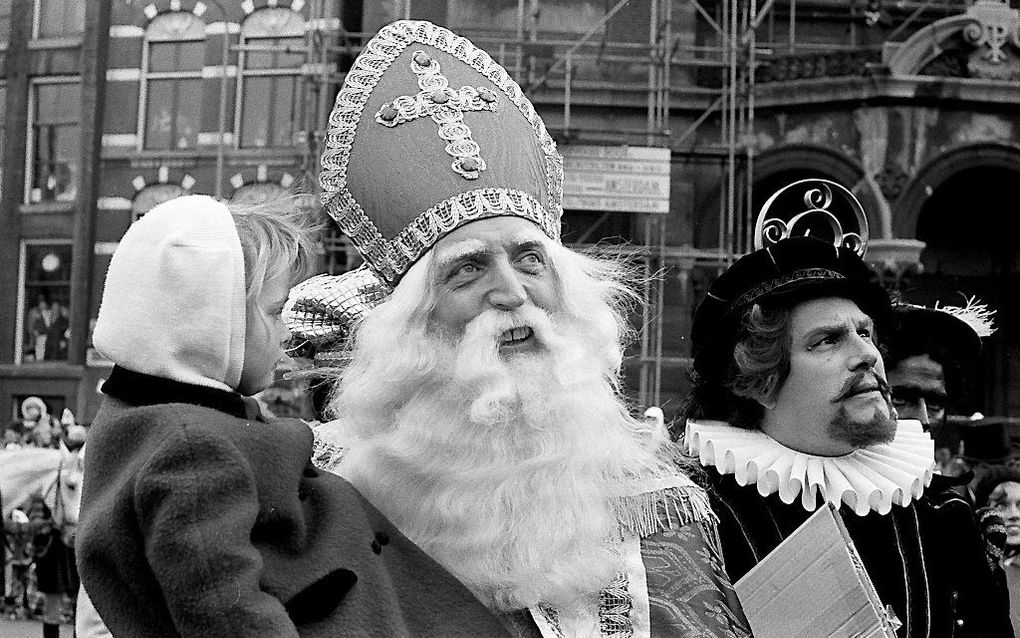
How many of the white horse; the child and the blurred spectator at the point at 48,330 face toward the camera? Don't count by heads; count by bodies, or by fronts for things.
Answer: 1

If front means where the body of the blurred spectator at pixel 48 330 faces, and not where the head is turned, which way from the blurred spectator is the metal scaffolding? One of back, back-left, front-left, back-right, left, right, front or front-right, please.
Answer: front-left

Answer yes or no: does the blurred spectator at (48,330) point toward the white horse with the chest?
yes

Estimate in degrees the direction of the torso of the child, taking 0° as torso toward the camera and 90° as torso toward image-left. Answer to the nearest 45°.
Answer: approximately 270°

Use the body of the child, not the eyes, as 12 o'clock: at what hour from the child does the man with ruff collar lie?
The man with ruff collar is roughly at 11 o'clock from the child.

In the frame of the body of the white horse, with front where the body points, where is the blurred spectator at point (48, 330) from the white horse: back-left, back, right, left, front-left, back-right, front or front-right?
left

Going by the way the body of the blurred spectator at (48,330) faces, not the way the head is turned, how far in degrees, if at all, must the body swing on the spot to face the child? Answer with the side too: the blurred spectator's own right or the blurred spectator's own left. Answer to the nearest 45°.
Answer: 0° — they already face them

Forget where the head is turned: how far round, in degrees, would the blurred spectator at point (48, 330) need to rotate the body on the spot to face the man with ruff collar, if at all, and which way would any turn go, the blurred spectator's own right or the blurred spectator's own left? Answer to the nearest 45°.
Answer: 0° — they already face them

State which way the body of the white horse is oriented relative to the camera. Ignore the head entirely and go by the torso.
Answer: to the viewer's right

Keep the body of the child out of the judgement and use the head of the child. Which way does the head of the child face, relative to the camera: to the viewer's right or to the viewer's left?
to the viewer's right

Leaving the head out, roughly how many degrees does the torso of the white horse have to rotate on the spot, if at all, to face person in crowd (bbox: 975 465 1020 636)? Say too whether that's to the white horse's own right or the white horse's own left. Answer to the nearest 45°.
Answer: approximately 45° to the white horse's own right

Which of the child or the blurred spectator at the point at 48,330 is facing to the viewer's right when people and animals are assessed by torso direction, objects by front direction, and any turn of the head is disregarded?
the child

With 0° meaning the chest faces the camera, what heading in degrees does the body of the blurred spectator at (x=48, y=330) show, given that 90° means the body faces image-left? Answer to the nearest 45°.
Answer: approximately 0°

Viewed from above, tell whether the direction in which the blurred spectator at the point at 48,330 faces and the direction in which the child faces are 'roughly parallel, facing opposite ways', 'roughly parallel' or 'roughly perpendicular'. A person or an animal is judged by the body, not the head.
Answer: roughly perpendicular

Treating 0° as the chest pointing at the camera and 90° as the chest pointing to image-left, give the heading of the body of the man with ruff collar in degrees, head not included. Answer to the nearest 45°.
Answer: approximately 315°
